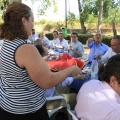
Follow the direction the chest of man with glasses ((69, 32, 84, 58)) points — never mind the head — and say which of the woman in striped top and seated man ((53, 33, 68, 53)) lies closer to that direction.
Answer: the woman in striped top

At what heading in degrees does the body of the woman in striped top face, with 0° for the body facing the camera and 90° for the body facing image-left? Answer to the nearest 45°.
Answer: approximately 225°

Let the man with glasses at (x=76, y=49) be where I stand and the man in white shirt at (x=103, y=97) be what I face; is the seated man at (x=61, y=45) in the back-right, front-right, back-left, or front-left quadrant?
back-right

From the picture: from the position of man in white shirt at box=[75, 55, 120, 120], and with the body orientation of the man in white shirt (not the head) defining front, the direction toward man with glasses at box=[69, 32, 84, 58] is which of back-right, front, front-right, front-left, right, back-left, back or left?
front-left

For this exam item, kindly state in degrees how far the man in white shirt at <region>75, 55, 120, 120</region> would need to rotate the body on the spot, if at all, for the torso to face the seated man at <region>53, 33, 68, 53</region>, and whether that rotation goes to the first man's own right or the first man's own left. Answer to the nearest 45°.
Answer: approximately 45° to the first man's own left

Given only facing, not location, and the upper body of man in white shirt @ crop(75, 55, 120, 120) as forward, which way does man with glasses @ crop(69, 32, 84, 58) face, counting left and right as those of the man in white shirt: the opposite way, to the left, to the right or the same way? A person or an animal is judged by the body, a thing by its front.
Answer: the opposite way

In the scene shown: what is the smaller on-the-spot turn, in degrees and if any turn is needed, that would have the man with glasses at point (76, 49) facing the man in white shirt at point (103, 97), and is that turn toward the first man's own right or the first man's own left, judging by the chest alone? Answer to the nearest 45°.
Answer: approximately 45° to the first man's own left

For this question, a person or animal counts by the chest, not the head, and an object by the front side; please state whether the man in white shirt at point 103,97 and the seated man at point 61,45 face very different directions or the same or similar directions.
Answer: very different directions

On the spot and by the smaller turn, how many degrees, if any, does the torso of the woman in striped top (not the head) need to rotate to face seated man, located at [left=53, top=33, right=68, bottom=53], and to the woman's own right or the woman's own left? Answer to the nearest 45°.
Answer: approximately 45° to the woman's own left

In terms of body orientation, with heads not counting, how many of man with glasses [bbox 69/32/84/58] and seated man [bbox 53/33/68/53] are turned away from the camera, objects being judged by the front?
0

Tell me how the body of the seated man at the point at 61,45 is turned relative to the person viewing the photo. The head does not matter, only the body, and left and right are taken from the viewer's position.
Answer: facing the viewer and to the left of the viewer

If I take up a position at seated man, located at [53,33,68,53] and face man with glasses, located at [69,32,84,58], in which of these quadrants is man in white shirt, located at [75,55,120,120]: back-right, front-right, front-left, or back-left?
front-right
